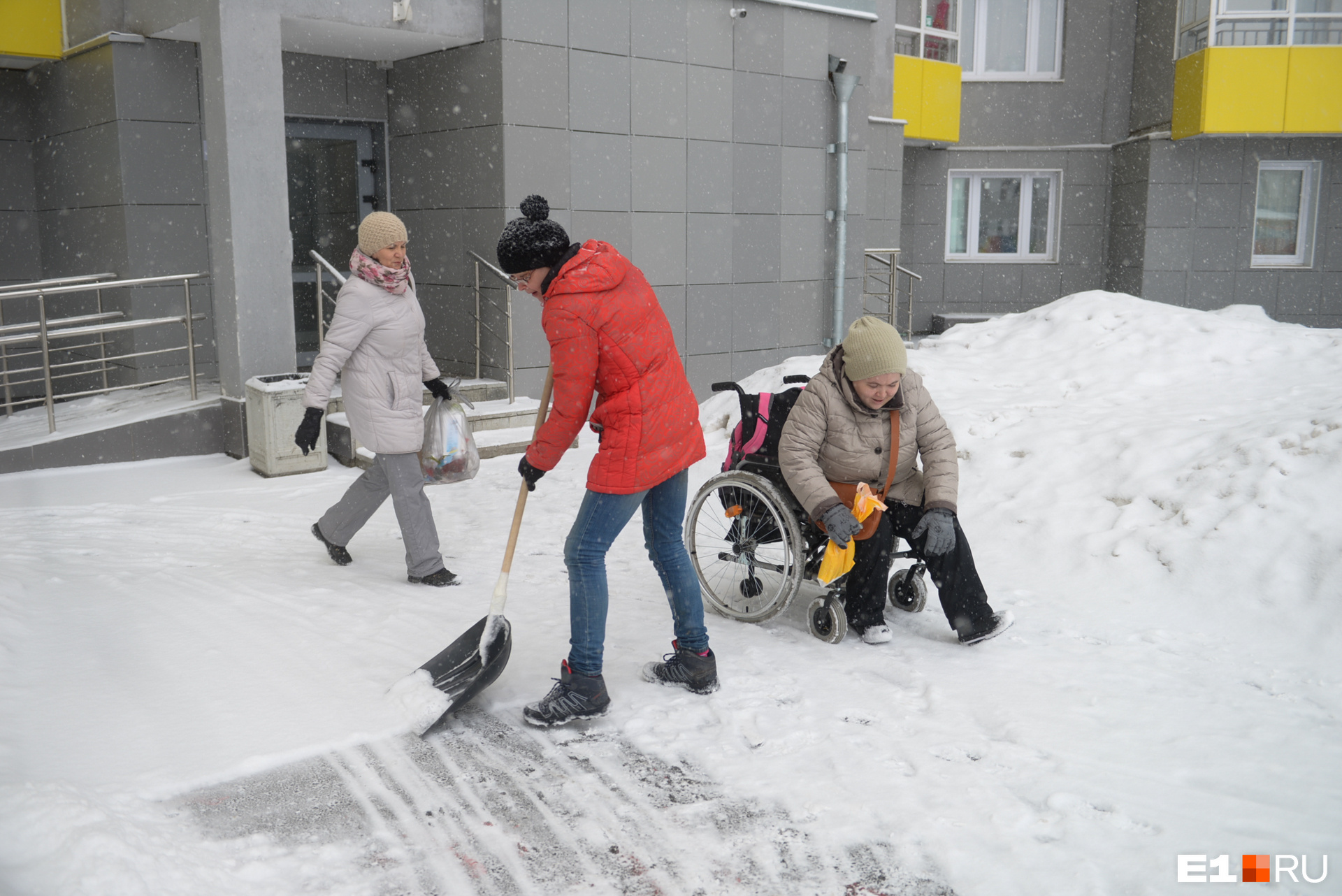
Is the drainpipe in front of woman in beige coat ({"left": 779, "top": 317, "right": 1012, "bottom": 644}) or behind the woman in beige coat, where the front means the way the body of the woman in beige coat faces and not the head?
behind

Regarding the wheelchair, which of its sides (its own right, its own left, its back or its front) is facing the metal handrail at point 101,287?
back

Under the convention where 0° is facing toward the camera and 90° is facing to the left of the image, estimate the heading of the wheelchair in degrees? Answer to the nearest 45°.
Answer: approximately 315°

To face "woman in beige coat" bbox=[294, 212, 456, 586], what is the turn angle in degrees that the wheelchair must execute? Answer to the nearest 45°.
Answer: approximately 135° to its right

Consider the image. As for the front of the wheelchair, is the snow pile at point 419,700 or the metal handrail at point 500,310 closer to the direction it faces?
the snow pile

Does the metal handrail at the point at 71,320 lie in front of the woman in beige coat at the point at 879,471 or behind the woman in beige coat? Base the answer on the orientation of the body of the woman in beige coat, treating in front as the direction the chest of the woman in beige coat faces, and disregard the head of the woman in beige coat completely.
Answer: behind

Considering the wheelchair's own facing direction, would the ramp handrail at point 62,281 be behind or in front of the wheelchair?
behind

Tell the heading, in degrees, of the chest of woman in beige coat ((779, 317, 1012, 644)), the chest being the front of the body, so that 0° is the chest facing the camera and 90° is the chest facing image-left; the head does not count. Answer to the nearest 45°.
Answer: approximately 315°

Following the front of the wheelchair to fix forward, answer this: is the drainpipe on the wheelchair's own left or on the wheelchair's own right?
on the wheelchair's own left

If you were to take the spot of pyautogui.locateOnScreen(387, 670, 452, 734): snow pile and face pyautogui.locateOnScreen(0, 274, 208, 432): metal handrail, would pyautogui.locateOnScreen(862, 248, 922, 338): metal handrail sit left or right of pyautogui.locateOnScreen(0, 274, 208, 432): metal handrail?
right
